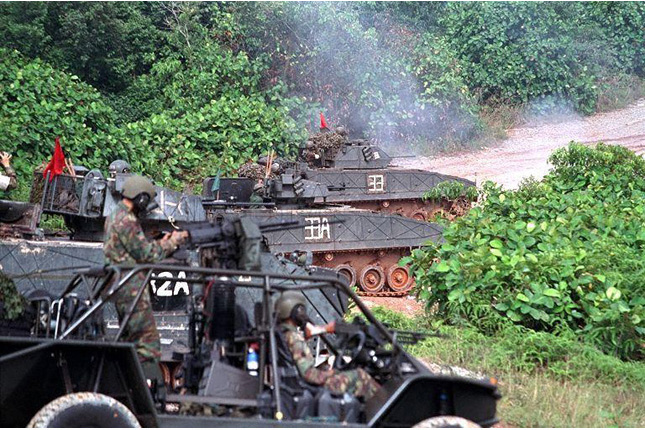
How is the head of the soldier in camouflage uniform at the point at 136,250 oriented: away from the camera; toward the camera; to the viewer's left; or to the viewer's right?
to the viewer's right

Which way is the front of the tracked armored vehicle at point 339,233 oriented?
to the viewer's right

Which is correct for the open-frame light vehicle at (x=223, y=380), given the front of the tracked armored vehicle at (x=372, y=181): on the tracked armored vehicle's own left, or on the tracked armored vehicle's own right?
on the tracked armored vehicle's own right

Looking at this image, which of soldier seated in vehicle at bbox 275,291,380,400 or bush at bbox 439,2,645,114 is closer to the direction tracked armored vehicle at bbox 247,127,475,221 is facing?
the bush

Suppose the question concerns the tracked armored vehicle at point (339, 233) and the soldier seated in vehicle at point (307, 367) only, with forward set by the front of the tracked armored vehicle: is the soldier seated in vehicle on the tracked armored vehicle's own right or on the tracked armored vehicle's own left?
on the tracked armored vehicle's own right

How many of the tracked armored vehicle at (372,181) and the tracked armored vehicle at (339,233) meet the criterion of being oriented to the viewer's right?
2

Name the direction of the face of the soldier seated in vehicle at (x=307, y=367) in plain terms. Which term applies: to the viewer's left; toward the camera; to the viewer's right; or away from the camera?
to the viewer's right

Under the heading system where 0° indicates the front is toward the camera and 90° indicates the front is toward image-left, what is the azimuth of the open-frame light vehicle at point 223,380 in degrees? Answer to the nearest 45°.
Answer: approximately 270°

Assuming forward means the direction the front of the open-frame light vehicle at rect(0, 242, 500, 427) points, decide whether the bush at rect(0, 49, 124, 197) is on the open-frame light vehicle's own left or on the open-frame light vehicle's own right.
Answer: on the open-frame light vehicle's own left

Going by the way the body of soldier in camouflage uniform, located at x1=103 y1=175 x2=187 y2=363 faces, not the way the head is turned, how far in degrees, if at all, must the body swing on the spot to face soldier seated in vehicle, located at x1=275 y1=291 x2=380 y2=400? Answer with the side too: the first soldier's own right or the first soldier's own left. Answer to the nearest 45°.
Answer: approximately 45° to the first soldier's own right

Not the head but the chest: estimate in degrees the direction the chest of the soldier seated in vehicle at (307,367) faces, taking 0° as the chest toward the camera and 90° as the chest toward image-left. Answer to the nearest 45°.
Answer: approximately 270°

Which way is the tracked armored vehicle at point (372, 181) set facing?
to the viewer's right

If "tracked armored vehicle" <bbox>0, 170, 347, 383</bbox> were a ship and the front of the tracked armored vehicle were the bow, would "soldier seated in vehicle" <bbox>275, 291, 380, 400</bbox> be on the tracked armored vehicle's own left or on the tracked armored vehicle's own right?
on the tracked armored vehicle's own right
